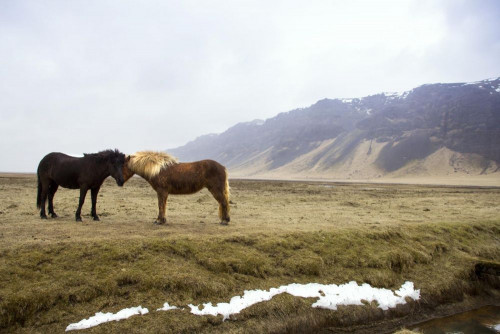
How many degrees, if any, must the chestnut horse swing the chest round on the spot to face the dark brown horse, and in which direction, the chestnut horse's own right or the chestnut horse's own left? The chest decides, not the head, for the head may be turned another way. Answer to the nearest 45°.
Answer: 0° — it already faces it

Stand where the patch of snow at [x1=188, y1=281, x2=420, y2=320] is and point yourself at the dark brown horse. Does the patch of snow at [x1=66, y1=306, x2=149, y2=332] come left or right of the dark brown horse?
left

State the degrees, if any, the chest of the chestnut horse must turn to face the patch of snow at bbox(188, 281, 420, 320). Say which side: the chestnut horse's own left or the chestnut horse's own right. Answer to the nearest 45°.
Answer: approximately 135° to the chestnut horse's own left

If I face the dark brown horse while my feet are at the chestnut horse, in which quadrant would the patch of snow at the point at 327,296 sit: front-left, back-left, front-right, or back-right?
back-left

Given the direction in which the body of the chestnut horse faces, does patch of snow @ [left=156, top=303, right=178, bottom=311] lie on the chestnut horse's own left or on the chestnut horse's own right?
on the chestnut horse's own left

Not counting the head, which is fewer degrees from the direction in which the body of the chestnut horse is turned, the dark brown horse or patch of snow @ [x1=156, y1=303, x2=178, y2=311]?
the dark brown horse

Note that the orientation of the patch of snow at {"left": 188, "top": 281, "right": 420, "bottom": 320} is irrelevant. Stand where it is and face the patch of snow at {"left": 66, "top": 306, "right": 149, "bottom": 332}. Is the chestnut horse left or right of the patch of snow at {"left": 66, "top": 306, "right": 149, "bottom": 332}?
right

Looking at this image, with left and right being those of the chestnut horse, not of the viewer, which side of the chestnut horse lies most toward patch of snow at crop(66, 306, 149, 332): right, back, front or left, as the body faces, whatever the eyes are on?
left

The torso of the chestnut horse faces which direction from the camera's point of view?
to the viewer's left
